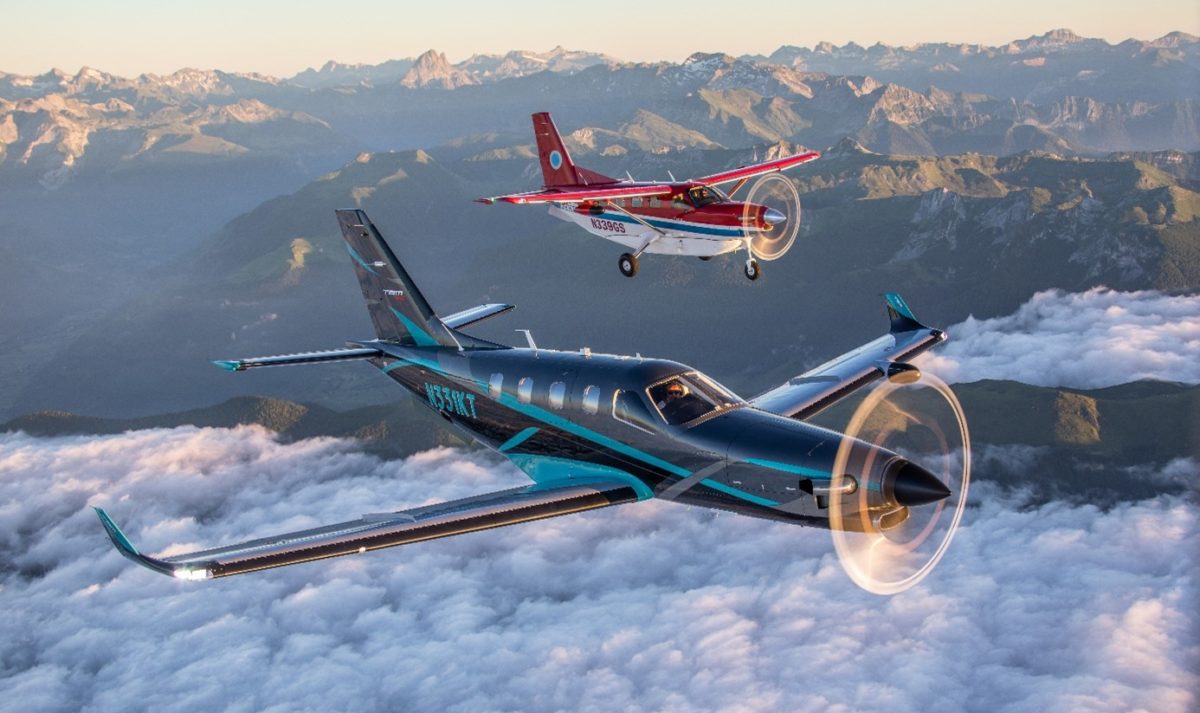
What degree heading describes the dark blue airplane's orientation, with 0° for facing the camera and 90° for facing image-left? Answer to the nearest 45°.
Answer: approximately 315°
